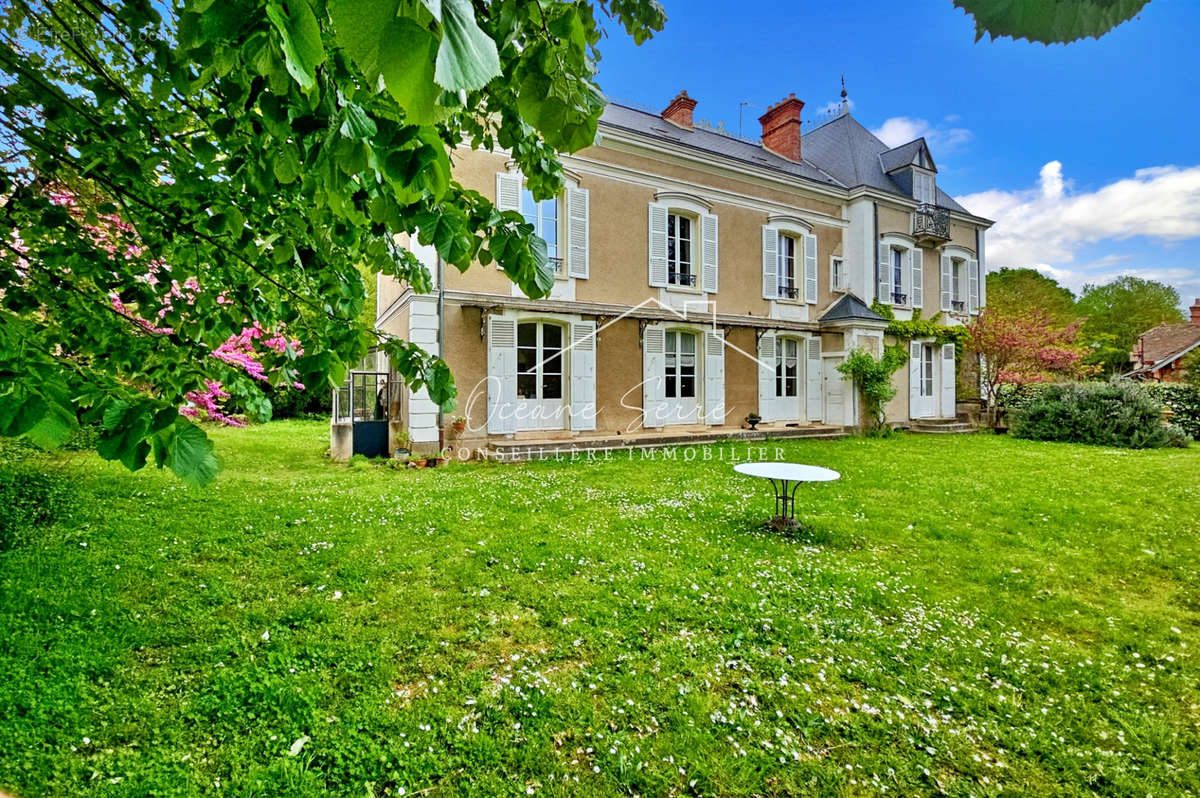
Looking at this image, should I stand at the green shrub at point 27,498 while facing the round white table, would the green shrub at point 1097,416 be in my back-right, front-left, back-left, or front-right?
front-left

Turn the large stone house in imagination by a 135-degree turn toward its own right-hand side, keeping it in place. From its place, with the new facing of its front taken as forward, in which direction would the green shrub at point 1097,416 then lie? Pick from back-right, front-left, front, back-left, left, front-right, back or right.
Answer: back

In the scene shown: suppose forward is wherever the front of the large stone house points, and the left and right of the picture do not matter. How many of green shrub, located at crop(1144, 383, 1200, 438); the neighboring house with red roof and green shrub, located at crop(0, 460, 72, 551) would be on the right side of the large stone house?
1

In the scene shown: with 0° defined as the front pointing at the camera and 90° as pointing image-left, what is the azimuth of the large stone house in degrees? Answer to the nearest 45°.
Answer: approximately 315°

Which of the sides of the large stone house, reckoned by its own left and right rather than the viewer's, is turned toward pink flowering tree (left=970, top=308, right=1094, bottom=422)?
left

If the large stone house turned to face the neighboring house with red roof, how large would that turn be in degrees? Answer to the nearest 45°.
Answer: approximately 90° to its left

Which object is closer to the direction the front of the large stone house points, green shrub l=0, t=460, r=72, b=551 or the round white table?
the round white table

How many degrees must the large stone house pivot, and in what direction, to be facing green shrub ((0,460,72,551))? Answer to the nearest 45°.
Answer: approximately 90° to its right
